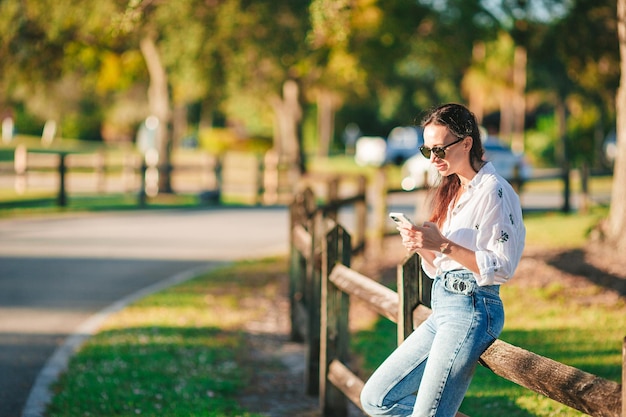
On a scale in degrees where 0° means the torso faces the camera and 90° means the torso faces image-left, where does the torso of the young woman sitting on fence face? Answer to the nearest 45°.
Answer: approximately 45°

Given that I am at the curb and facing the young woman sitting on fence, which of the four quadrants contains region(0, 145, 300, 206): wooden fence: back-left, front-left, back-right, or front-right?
back-left

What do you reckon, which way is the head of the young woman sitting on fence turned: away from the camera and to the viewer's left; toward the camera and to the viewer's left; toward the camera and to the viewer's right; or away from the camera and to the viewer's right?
toward the camera and to the viewer's left

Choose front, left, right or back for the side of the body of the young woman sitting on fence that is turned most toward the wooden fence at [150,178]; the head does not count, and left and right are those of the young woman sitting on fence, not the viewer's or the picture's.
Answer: right

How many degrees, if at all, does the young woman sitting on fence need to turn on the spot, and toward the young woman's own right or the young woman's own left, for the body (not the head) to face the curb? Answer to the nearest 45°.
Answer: approximately 90° to the young woman's own right

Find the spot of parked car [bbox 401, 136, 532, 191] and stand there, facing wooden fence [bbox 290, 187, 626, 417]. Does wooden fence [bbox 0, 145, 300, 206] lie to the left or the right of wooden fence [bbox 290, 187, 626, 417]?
right

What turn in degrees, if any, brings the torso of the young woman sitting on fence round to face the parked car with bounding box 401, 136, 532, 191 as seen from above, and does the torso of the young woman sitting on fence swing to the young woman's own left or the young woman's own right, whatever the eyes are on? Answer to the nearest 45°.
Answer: approximately 135° to the young woman's own right

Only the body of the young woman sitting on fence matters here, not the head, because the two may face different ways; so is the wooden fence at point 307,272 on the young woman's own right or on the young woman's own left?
on the young woman's own right
